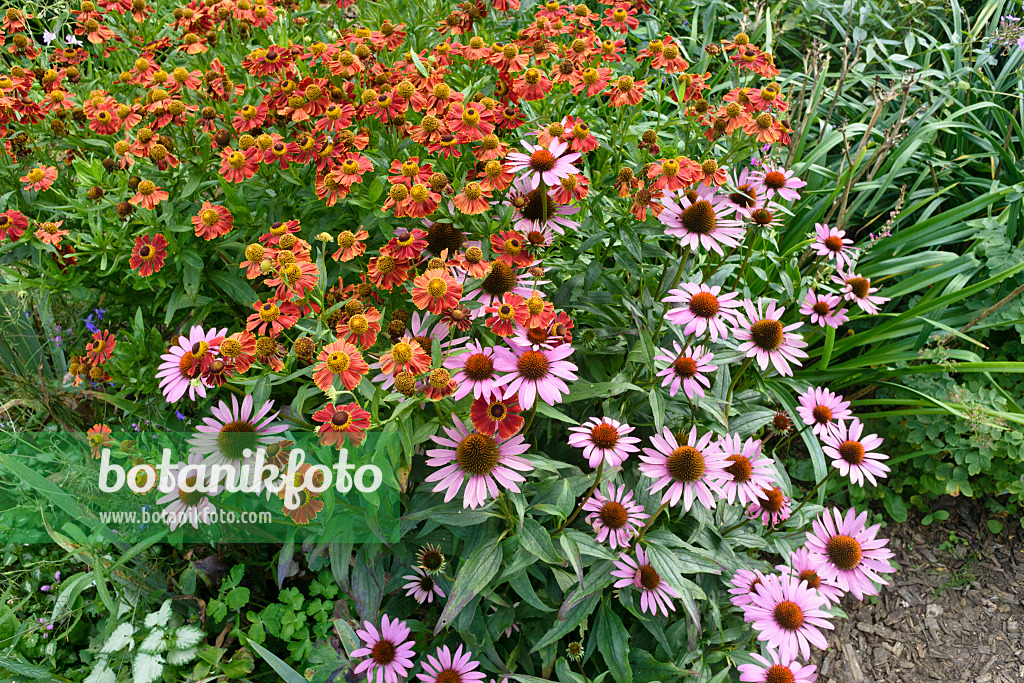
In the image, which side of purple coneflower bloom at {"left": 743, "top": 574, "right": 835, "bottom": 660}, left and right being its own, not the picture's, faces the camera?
front

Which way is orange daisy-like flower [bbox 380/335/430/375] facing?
toward the camera

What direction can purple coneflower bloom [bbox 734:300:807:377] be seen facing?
toward the camera

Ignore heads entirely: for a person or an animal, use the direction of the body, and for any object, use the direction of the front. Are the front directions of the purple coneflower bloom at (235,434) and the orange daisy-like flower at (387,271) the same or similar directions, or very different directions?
same or similar directions

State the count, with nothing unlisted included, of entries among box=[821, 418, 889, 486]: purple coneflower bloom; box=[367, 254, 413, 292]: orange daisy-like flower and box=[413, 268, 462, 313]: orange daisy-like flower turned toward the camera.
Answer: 3

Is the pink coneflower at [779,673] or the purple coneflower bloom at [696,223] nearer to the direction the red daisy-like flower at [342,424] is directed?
the pink coneflower
